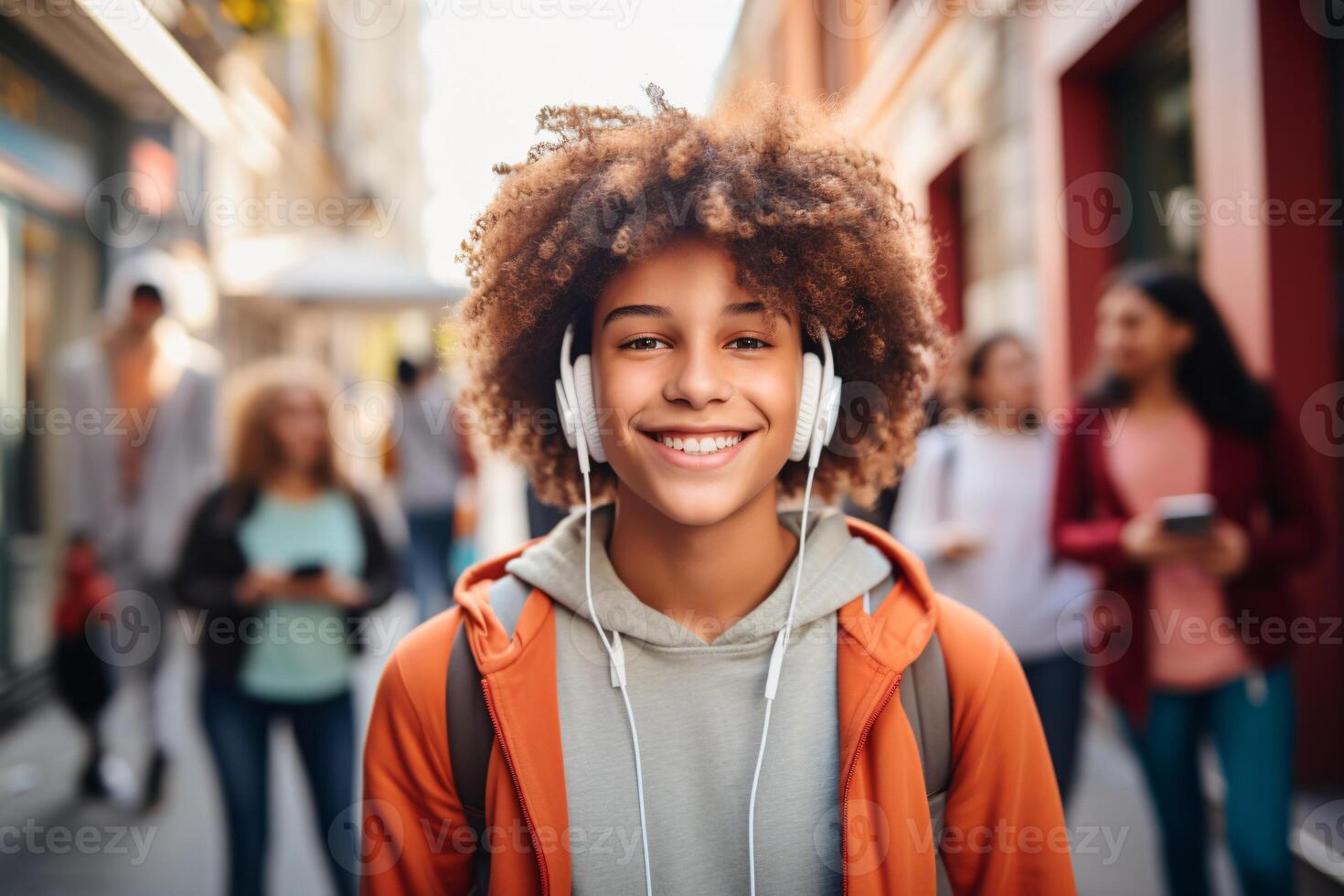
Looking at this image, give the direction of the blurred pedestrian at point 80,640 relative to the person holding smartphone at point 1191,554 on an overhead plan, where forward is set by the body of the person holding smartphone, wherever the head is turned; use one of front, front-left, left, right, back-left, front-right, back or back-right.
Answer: front-right

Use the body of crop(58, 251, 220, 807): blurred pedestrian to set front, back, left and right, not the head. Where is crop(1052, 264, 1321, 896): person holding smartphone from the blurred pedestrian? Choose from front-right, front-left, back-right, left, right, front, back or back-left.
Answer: front-left

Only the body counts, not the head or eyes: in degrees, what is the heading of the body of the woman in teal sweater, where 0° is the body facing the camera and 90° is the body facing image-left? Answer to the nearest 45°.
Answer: approximately 0°

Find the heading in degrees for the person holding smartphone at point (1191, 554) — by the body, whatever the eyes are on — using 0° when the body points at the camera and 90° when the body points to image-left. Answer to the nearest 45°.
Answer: approximately 45°

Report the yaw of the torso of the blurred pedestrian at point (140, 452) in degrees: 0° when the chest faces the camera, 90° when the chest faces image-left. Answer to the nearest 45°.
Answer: approximately 0°

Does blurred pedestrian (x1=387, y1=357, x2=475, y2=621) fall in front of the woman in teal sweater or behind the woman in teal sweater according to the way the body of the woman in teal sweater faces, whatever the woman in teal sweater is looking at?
behind

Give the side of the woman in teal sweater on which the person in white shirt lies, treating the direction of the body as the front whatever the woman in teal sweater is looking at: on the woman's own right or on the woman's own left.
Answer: on the woman's own left

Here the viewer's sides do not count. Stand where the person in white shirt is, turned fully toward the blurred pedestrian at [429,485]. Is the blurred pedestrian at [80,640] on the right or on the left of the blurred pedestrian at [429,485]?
left

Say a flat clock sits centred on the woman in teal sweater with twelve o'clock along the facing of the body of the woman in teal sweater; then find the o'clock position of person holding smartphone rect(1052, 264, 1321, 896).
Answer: The person holding smartphone is roughly at 10 o'clock from the woman in teal sweater.

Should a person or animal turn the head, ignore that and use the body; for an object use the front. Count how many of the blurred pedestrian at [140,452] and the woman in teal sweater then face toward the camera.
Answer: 2
